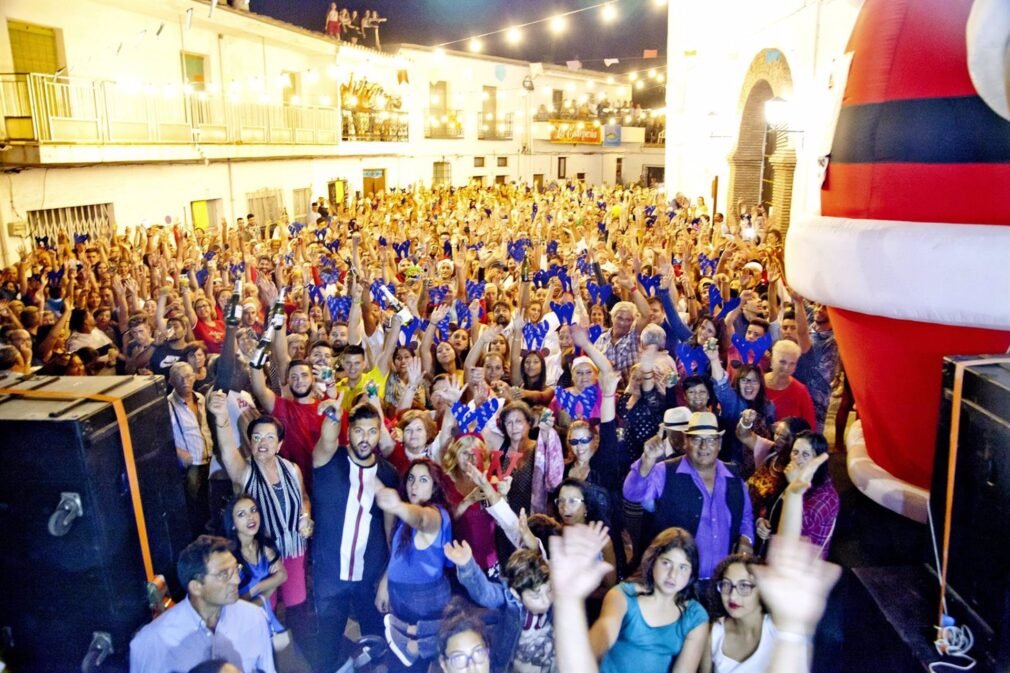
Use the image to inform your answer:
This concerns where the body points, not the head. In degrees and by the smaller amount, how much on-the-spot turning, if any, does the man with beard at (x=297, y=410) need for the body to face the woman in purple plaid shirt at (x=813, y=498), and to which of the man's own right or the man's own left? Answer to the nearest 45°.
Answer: approximately 45° to the man's own left

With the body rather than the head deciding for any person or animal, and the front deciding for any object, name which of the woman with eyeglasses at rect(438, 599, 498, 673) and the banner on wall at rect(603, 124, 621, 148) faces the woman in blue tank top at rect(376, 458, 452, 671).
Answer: the banner on wall

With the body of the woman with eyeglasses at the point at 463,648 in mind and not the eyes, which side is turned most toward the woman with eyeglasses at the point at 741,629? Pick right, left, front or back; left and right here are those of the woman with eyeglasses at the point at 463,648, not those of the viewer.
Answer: left

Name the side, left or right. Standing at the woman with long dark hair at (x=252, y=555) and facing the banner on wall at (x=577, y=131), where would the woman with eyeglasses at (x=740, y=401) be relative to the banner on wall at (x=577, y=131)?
right

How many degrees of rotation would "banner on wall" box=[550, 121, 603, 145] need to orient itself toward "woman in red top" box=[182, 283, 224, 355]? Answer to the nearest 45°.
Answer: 0° — it already faces them

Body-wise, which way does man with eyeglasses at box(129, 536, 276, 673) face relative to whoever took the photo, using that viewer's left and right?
facing the viewer and to the right of the viewer

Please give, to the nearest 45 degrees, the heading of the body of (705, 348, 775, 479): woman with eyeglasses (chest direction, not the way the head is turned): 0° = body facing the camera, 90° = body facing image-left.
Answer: approximately 0°

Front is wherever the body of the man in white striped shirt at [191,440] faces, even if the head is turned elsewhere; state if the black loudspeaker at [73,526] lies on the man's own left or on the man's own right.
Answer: on the man's own right

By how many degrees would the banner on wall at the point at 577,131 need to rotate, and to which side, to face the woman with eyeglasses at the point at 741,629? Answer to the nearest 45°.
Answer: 0° — it already faces them

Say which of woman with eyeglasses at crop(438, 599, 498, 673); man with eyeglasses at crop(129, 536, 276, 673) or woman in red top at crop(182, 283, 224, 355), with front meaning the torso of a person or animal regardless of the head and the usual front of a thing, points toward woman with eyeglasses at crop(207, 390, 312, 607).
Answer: the woman in red top

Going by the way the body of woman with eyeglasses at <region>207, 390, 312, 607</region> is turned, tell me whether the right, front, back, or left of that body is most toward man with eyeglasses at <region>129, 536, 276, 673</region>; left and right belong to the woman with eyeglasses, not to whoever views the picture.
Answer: front

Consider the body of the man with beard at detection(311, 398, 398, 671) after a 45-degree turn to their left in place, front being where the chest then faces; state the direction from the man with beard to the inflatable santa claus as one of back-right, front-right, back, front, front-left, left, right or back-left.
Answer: front-left
